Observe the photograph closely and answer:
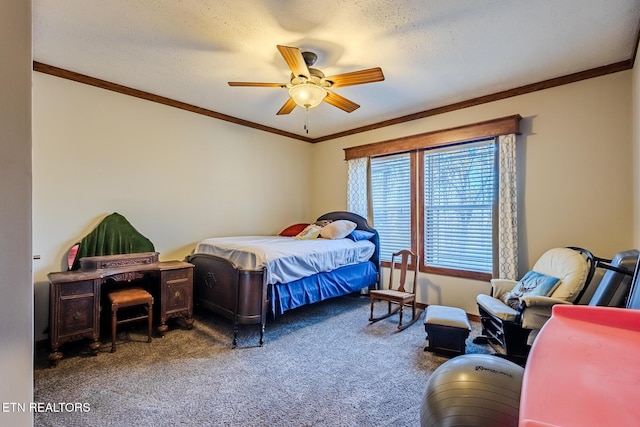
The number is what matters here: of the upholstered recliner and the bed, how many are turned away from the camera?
0

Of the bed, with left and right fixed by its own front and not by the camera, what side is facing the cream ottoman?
left

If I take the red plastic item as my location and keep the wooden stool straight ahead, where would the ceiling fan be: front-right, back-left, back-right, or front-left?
front-right

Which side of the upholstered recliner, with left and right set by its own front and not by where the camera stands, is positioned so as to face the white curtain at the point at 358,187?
right

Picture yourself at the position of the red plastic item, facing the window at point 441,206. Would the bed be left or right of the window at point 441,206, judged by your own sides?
left

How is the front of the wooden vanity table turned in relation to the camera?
facing the viewer and to the right of the viewer

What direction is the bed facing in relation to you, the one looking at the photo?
facing the viewer and to the left of the viewer

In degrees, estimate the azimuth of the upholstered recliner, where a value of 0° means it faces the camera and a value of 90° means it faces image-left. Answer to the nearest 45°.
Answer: approximately 45°

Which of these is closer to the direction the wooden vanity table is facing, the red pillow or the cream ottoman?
the cream ottoman

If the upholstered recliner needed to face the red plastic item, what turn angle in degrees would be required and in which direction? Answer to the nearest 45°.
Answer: approximately 45° to its left

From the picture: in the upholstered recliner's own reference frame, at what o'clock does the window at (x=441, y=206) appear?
The window is roughly at 3 o'clock from the upholstered recliner.

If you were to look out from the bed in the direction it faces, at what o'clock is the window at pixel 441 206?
The window is roughly at 7 o'clock from the bed.

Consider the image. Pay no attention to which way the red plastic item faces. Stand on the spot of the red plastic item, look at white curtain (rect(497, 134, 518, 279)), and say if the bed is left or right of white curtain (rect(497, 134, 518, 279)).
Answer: left

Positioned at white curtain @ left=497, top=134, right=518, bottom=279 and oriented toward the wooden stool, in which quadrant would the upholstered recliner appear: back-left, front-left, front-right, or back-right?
front-left

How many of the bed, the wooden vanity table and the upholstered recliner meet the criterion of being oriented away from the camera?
0
